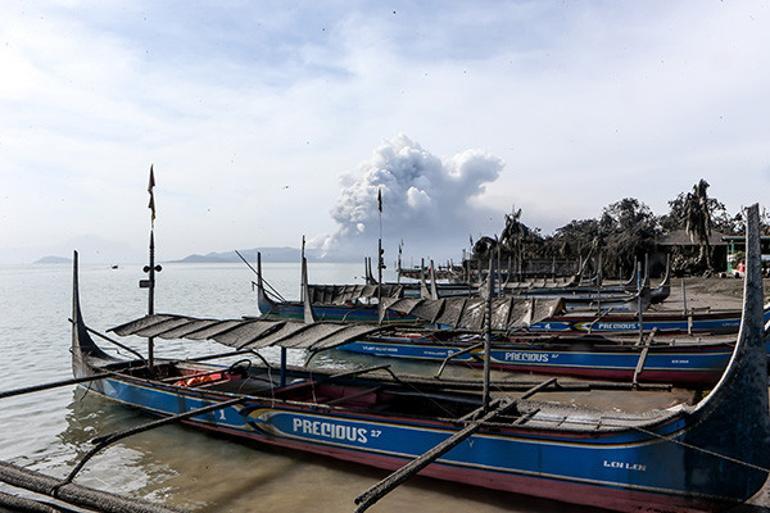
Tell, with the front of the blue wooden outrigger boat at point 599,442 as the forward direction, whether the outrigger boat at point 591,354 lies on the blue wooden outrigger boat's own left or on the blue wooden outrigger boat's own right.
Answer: on the blue wooden outrigger boat's own left

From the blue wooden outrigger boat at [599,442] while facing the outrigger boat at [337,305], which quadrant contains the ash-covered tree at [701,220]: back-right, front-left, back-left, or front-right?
front-right

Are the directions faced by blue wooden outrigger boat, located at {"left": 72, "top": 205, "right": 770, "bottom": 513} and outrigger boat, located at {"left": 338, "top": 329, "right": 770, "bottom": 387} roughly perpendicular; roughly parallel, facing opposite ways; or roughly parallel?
roughly parallel

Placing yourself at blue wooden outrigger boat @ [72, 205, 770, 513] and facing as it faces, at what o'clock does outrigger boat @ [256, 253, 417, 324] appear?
The outrigger boat is roughly at 7 o'clock from the blue wooden outrigger boat.

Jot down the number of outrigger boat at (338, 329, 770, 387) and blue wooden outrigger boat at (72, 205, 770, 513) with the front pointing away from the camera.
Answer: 0

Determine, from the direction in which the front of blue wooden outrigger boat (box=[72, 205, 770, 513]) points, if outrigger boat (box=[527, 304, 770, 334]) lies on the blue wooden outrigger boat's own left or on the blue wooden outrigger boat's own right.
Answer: on the blue wooden outrigger boat's own left

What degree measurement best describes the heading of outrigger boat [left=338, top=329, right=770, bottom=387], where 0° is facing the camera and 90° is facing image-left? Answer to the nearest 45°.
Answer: approximately 315°

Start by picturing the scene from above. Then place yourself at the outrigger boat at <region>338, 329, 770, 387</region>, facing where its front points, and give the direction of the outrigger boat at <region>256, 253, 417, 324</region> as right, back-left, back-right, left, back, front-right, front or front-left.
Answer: back

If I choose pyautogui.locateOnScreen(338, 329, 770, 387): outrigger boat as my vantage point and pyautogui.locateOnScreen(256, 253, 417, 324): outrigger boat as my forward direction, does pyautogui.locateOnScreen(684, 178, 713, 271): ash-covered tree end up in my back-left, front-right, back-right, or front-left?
front-right

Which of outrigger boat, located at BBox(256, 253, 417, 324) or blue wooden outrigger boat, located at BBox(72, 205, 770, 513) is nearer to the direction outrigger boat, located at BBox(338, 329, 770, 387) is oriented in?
the blue wooden outrigger boat

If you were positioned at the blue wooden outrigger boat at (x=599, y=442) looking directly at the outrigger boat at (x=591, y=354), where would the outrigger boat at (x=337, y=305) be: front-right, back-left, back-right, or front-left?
front-left

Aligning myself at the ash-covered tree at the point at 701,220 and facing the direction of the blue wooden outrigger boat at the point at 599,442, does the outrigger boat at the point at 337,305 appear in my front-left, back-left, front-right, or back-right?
front-right

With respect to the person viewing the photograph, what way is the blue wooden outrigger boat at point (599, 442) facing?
facing the viewer and to the right of the viewer
